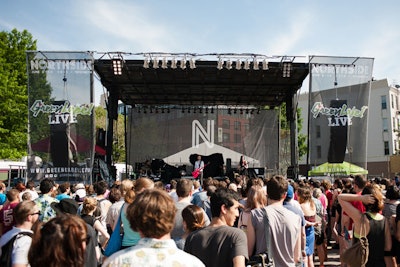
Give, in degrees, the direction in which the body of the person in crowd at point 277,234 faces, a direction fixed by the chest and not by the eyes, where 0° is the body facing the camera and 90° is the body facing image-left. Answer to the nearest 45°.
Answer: approximately 180°

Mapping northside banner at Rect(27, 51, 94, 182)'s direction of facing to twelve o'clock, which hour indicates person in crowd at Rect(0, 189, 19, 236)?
The person in crowd is roughly at 12 o'clock from the northside banner.

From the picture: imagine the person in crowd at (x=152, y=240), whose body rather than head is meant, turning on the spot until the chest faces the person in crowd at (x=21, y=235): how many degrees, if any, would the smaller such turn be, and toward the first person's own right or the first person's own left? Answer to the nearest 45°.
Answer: approximately 45° to the first person's own left

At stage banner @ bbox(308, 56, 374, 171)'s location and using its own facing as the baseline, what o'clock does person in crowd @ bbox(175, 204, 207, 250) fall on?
The person in crowd is roughly at 12 o'clock from the stage banner.

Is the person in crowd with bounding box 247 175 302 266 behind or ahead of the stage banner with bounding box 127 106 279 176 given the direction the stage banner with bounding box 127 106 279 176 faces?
ahead

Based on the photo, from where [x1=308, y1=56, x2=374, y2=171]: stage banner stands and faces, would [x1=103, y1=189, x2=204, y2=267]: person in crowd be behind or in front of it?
in front

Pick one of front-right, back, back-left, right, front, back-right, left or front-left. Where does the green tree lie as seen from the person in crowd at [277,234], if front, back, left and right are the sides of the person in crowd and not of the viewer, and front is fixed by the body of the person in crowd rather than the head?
front-left

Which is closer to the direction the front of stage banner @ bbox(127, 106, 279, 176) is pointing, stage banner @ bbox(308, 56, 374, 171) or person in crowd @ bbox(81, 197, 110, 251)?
the person in crowd

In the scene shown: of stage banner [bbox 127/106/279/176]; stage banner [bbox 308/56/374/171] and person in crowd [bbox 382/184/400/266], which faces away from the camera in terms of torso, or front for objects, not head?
the person in crowd

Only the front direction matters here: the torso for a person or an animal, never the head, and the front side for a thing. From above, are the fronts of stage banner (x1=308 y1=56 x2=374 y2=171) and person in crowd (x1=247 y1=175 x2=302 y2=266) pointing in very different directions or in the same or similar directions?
very different directions

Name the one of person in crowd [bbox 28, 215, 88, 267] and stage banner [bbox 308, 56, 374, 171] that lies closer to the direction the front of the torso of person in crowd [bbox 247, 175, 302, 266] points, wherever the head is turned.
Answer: the stage banner

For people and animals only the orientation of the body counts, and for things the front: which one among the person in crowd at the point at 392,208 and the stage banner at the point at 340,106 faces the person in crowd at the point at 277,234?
the stage banner

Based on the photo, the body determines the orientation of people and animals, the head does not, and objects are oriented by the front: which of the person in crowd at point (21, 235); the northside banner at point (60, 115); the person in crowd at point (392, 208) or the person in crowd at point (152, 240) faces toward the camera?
the northside banner

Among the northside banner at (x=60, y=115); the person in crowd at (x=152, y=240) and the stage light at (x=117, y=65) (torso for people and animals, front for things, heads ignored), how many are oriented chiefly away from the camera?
1

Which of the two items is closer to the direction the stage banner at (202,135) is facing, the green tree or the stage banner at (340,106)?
the stage banner

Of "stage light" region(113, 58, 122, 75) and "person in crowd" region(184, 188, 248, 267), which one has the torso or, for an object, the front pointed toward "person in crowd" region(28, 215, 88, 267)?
the stage light

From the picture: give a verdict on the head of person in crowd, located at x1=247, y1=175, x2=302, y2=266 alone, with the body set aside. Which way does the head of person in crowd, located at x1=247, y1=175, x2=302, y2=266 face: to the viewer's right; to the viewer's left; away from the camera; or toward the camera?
away from the camera

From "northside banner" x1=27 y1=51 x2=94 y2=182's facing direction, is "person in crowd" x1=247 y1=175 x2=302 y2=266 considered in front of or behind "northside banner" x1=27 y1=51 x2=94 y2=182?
in front

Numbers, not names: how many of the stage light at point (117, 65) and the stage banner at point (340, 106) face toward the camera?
2

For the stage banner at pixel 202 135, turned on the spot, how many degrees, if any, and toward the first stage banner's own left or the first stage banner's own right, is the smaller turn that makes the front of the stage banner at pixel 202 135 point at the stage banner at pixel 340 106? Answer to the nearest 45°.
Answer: approximately 45° to the first stage banner's own left
